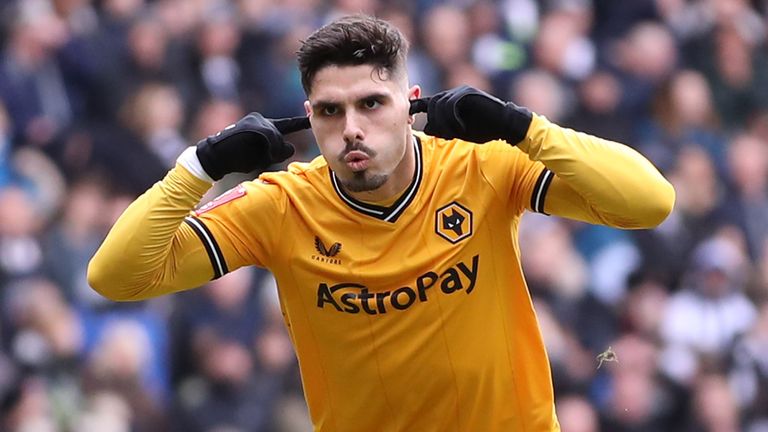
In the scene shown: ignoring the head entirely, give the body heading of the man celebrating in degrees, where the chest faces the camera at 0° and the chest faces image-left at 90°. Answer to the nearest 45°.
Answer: approximately 0°
